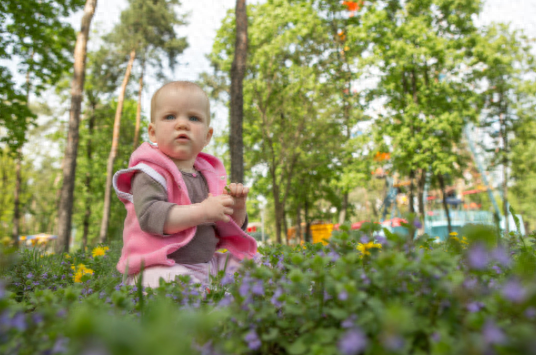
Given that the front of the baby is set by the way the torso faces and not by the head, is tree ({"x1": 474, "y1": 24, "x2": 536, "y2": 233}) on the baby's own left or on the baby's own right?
on the baby's own left

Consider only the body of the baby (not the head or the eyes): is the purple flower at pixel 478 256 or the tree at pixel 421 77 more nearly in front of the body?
the purple flower

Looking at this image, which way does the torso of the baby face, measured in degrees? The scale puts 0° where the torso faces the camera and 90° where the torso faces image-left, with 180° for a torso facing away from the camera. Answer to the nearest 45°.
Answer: approximately 315°

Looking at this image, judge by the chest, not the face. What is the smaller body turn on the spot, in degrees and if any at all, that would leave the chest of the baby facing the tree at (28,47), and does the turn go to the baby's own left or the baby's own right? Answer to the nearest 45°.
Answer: approximately 180°

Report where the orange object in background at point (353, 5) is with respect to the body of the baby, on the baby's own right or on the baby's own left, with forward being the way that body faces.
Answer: on the baby's own left

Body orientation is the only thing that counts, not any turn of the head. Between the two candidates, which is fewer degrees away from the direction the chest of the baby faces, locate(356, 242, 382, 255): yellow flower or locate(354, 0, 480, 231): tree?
the yellow flower

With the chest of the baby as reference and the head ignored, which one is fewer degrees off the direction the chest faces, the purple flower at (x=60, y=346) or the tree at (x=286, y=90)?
the purple flower

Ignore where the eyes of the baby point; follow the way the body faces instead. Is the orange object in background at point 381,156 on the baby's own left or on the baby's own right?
on the baby's own left
